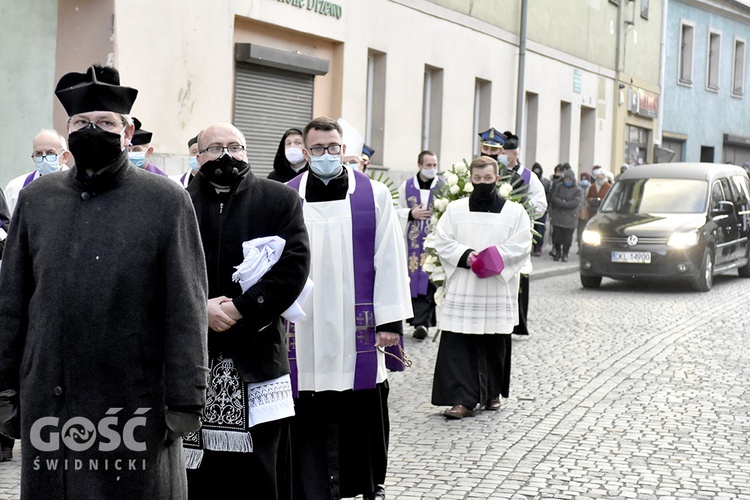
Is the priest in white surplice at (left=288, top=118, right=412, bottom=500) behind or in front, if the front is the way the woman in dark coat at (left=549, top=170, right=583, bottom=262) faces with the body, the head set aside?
in front

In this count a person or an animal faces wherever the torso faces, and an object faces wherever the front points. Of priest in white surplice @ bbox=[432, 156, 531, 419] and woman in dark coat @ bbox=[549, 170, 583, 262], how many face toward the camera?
2

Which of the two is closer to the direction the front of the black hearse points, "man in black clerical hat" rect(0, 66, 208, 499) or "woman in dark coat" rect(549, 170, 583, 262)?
the man in black clerical hat

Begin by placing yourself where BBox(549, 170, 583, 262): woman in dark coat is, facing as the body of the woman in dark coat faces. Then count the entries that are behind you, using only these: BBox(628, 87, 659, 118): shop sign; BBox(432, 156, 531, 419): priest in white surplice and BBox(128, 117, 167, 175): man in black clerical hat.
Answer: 1

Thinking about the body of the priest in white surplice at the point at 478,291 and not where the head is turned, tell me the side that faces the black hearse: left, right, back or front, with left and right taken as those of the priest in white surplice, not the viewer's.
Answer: back

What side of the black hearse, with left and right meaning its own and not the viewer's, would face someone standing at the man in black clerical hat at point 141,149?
front

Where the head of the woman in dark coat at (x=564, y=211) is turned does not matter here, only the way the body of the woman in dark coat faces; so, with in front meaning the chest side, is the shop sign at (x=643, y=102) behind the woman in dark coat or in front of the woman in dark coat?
behind

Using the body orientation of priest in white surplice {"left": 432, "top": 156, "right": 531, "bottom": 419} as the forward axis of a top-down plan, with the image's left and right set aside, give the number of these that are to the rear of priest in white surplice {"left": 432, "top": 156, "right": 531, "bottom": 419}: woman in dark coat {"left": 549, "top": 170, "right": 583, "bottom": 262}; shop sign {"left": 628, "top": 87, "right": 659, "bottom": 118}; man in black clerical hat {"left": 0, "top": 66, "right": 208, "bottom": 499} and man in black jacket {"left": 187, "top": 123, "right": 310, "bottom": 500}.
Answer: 2

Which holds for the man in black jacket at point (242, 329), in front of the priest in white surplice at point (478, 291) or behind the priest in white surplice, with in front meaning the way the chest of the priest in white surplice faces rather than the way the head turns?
in front

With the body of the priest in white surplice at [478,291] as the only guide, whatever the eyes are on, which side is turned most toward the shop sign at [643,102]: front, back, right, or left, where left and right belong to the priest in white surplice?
back

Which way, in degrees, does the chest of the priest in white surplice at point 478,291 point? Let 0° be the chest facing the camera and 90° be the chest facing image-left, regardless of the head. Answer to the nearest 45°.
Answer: approximately 0°
